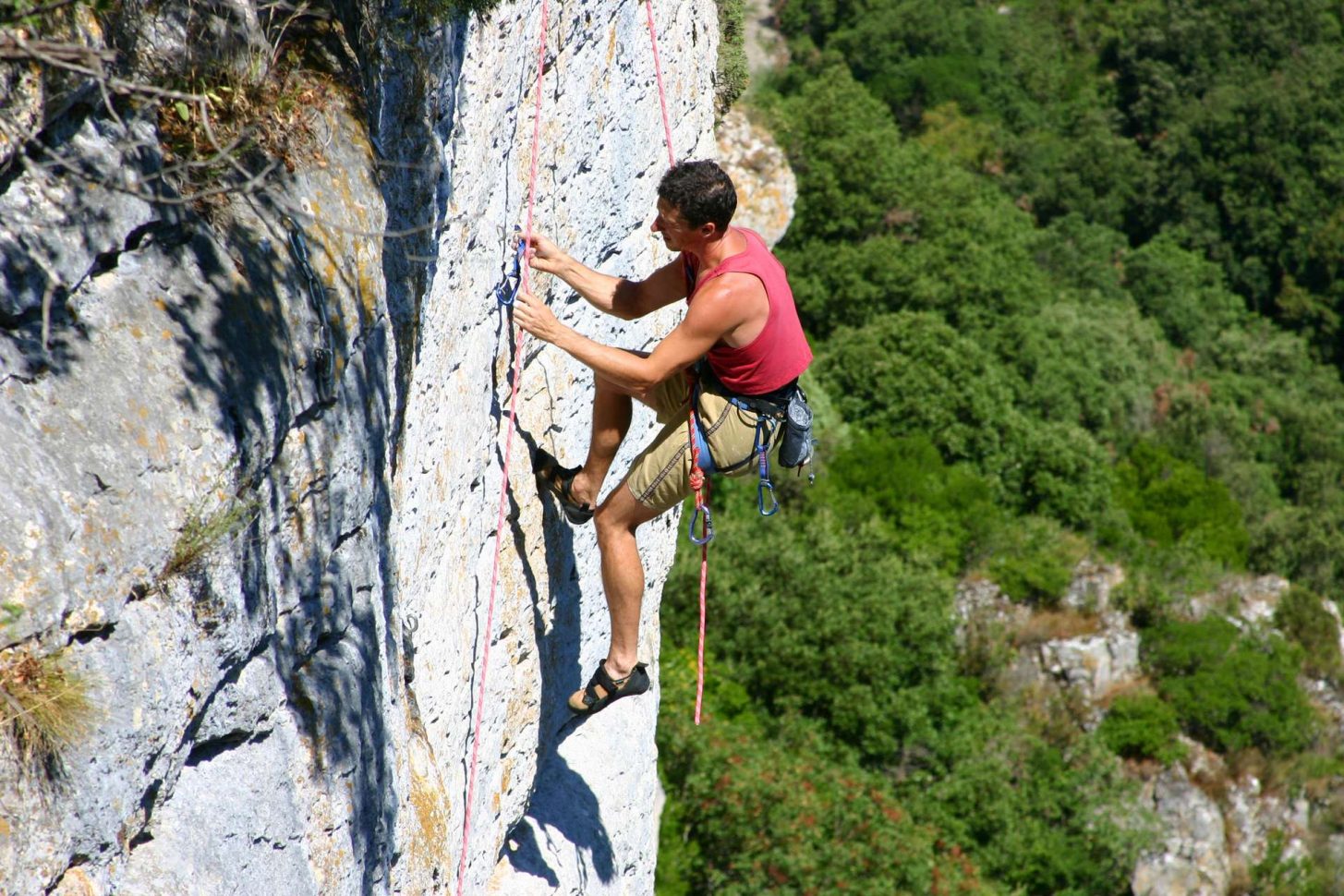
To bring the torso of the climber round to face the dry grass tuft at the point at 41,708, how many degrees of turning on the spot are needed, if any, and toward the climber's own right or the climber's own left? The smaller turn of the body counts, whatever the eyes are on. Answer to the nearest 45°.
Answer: approximately 45° to the climber's own left

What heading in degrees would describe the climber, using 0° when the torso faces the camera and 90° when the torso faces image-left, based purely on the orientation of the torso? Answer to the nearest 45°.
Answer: approximately 90°

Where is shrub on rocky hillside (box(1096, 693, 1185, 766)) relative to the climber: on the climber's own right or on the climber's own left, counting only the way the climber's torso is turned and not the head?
on the climber's own right

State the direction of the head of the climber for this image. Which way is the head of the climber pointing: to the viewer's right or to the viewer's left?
to the viewer's left

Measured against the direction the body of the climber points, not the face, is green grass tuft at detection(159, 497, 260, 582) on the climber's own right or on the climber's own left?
on the climber's own left
